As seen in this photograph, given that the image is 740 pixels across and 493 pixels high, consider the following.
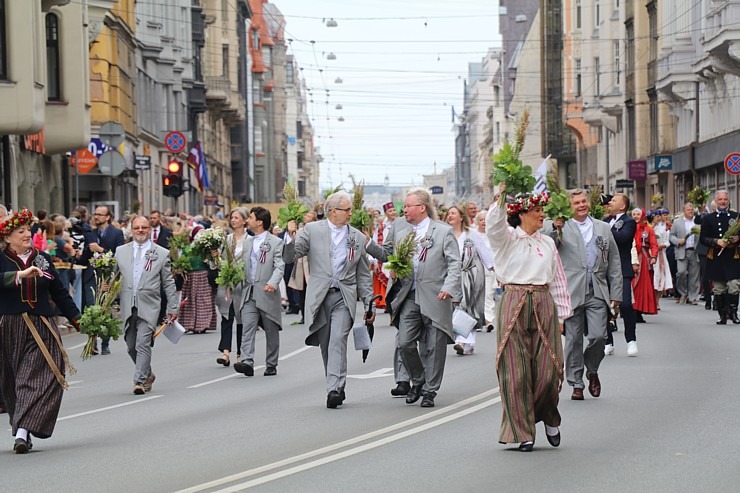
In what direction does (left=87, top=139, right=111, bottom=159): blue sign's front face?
toward the camera

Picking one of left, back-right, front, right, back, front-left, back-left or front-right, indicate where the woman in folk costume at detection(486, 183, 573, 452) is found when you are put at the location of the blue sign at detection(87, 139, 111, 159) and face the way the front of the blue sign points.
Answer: front

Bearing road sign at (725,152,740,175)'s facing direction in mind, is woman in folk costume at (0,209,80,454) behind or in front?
in front

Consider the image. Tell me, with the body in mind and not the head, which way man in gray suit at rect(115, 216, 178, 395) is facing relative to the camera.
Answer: toward the camera

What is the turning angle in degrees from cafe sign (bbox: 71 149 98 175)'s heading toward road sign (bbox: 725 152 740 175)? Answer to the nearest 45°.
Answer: approximately 90° to its left

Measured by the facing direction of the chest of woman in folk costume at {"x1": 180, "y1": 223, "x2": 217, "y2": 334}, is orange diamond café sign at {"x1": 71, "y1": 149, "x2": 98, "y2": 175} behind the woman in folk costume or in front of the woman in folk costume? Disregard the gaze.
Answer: behind

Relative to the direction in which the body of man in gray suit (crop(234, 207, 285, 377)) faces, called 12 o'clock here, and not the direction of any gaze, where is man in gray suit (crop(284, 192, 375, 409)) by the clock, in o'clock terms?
man in gray suit (crop(284, 192, 375, 409)) is roughly at 10 o'clock from man in gray suit (crop(234, 207, 285, 377)).

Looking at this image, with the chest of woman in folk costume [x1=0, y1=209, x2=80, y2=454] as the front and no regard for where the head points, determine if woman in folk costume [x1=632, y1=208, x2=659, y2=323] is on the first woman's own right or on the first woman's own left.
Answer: on the first woman's own left
